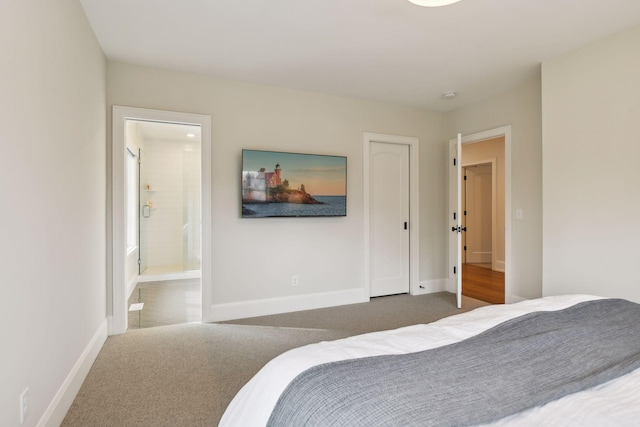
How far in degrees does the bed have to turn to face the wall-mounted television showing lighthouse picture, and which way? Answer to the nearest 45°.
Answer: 0° — it already faces it

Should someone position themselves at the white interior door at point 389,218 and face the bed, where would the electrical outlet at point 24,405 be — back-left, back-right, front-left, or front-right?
front-right

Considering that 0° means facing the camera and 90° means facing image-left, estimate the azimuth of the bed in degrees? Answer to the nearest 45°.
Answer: approximately 135°

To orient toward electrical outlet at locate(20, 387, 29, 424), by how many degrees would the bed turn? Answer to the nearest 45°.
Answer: approximately 45° to its left

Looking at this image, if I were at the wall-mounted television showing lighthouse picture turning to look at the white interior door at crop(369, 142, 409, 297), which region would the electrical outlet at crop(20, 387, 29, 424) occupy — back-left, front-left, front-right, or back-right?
back-right

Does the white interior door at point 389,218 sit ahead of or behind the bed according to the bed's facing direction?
ahead

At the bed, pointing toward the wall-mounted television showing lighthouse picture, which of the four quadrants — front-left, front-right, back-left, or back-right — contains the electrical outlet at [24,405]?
front-left

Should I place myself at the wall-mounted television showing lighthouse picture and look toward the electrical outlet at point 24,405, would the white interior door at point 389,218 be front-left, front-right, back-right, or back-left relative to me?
back-left
